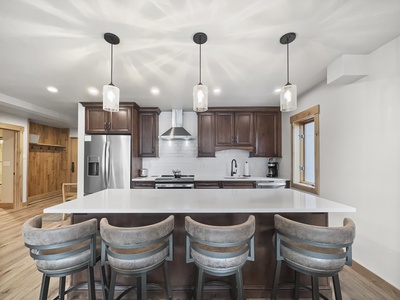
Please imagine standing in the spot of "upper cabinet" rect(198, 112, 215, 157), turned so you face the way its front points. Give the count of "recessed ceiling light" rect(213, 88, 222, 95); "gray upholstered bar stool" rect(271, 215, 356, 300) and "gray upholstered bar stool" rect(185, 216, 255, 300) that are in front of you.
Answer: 3

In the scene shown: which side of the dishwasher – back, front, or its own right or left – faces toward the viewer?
front

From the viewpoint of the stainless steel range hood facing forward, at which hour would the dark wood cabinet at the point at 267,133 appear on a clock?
The dark wood cabinet is roughly at 9 o'clock from the stainless steel range hood.

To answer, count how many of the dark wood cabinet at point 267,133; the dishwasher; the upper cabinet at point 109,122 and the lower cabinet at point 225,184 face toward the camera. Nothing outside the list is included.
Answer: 4

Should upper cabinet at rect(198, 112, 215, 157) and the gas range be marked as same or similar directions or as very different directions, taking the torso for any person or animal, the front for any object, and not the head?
same or similar directions

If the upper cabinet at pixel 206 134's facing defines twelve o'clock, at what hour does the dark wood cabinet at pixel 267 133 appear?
The dark wood cabinet is roughly at 9 o'clock from the upper cabinet.

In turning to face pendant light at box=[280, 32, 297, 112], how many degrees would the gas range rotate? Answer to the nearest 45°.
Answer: approximately 45° to its left

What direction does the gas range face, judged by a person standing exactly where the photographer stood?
facing the viewer

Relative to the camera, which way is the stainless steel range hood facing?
toward the camera

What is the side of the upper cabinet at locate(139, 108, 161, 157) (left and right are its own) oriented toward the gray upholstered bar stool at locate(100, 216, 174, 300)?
front

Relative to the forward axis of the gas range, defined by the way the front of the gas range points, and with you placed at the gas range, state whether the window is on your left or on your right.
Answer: on your left

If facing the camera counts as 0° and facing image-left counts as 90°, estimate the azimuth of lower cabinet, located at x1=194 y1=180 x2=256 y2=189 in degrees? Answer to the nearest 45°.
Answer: approximately 0°

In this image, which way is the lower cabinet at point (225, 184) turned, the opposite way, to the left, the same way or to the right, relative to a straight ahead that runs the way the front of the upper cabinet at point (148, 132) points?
the same way
